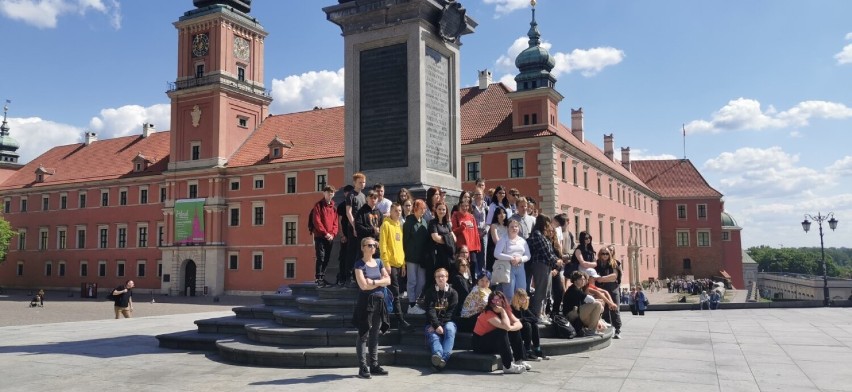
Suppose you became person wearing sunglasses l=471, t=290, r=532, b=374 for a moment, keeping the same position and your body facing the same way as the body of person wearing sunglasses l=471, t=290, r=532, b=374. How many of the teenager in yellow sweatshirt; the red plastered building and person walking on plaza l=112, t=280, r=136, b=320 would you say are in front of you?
0

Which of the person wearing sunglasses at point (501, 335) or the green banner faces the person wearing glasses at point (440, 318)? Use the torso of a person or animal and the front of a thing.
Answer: the green banner

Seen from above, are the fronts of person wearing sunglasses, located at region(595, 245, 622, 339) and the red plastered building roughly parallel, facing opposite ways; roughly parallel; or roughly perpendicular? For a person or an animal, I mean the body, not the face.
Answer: roughly parallel

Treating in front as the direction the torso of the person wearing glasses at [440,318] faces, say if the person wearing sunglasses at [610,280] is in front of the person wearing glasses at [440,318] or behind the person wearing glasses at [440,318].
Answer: behind

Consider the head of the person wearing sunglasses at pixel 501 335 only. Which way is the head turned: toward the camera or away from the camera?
toward the camera

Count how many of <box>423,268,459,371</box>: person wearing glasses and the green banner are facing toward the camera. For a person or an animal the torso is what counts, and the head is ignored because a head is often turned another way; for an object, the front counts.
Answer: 2

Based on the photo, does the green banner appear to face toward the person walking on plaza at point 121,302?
yes

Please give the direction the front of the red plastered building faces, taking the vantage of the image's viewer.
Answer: facing the viewer and to the left of the viewer

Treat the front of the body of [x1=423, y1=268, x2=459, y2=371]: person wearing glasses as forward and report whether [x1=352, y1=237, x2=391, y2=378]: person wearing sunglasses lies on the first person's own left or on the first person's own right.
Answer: on the first person's own right

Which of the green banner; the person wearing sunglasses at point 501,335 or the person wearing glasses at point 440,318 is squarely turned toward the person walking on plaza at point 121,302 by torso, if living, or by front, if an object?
the green banner

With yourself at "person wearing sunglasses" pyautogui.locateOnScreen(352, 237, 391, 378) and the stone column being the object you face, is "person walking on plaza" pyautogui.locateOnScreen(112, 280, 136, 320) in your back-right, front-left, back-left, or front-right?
front-left

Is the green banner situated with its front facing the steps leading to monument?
yes

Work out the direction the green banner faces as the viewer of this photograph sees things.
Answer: facing the viewer

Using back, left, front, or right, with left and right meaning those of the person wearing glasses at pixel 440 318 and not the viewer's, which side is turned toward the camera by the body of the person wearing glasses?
front

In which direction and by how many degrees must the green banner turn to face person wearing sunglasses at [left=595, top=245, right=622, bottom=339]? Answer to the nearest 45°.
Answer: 0° — it already faces them

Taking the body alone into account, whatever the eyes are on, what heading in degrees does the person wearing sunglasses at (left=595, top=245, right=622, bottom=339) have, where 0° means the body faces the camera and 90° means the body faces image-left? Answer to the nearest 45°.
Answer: approximately 45°

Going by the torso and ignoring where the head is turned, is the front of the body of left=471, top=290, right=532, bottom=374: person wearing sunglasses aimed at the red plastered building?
no

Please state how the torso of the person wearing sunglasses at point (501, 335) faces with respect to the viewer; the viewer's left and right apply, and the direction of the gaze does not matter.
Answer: facing the viewer and to the right of the viewer

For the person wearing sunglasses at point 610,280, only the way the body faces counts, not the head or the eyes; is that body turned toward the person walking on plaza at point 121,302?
no
